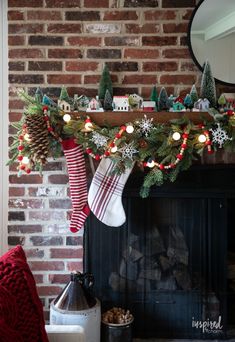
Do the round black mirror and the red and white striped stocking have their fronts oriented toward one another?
no

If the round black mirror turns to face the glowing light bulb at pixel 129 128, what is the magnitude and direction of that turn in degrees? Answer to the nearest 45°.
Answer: approximately 45° to its right

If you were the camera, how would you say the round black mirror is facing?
facing the viewer

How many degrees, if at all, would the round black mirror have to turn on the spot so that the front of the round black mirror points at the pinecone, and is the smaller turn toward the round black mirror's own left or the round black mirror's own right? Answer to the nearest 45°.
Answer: approximately 45° to the round black mirror's own right

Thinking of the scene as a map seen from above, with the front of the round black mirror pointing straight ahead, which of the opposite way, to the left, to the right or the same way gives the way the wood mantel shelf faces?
the same way

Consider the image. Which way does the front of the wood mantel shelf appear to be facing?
toward the camera
